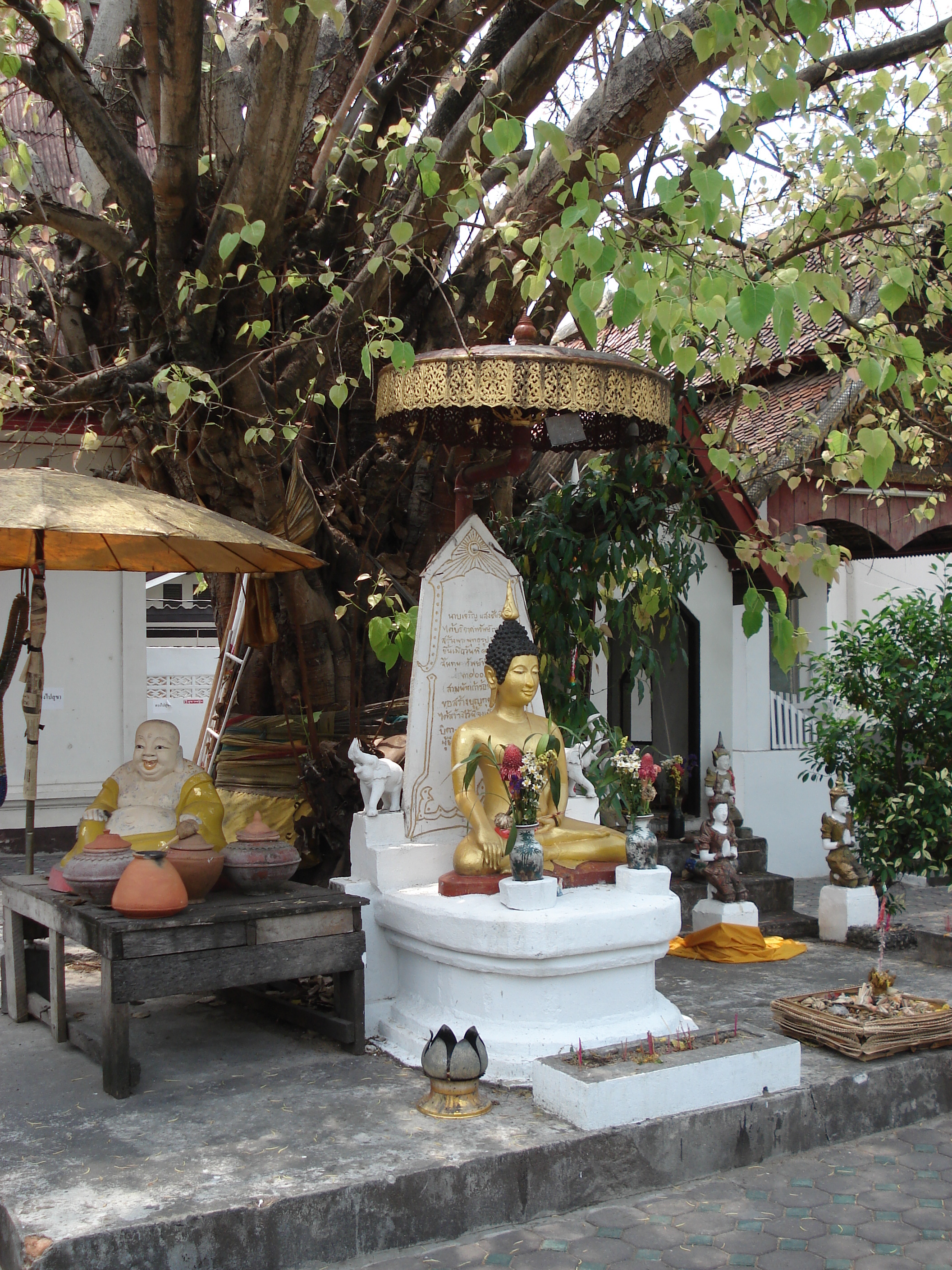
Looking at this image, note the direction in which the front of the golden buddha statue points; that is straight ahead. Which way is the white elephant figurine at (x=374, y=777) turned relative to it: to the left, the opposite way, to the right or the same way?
to the right

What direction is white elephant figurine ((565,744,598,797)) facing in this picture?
to the viewer's right

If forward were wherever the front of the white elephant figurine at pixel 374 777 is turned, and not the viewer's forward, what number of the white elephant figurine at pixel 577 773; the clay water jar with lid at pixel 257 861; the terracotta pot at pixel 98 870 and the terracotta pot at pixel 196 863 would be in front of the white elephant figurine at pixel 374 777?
3

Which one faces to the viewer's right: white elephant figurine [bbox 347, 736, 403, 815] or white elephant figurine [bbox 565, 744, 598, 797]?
white elephant figurine [bbox 565, 744, 598, 797]

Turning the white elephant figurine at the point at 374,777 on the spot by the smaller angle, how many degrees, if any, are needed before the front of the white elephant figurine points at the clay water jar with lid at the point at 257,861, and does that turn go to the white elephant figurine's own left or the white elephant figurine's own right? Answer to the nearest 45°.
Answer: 0° — it already faces it

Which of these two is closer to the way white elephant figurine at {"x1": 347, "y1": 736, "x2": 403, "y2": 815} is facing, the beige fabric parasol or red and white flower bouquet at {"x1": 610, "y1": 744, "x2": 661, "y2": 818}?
the beige fabric parasol

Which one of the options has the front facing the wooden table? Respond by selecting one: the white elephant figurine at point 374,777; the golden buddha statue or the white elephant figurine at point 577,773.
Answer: the white elephant figurine at point 374,777

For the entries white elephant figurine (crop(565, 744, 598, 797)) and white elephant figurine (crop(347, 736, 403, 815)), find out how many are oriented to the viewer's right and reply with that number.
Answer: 1

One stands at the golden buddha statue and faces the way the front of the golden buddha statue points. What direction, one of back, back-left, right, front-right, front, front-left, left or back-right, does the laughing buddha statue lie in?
back-right

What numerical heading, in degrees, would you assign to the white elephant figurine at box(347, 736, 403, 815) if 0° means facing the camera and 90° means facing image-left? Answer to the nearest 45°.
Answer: approximately 45°

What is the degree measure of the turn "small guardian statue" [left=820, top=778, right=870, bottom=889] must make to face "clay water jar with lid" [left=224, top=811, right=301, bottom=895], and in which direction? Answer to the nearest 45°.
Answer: approximately 90° to its right

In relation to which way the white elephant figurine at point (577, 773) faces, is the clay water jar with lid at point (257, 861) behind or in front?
behind
